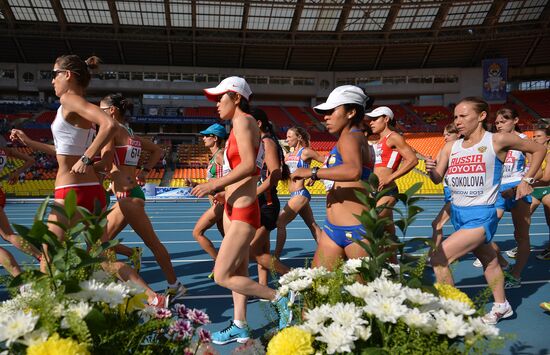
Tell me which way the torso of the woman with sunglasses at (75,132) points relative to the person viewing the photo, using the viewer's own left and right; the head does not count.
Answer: facing to the left of the viewer

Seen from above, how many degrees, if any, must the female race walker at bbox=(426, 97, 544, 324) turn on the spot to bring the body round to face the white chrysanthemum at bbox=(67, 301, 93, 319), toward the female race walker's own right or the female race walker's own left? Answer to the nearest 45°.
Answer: approximately 45° to the female race walker's own left

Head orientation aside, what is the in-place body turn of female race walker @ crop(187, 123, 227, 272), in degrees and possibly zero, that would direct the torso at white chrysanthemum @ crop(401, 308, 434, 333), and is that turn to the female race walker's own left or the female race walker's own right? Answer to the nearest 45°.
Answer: approximately 90° to the female race walker's own left

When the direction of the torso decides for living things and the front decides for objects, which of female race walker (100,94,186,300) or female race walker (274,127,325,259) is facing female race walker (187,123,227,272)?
female race walker (274,127,325,259)

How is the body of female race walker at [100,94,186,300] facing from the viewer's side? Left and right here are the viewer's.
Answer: facing to the left of the viewer

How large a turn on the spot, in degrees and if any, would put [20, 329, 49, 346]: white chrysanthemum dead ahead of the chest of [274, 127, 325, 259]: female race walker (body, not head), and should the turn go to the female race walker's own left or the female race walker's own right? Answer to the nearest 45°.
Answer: approximately 45° to the female race walker's own left

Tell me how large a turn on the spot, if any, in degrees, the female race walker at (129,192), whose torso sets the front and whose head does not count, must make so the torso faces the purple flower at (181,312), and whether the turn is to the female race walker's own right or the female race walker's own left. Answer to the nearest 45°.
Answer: approximately 90° to the female race walker's own left

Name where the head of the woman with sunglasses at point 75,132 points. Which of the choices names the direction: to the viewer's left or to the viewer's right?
to the viewer's left

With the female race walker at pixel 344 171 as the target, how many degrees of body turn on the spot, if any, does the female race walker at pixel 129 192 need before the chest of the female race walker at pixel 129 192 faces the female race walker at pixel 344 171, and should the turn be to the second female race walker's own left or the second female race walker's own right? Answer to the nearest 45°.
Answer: approximately 135° to the second female race walker's own left

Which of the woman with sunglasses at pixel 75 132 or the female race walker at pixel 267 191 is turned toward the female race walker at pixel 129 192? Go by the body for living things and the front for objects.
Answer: the female race walker at pixel 267 191

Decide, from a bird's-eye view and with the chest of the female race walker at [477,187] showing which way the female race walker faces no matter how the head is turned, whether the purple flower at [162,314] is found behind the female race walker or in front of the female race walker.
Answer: in front

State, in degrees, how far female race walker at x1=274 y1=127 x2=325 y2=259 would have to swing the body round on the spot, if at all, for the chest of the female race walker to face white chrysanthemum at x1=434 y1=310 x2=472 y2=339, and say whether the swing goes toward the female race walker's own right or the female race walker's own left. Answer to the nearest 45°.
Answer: approximately 45° to the female race walker's own left

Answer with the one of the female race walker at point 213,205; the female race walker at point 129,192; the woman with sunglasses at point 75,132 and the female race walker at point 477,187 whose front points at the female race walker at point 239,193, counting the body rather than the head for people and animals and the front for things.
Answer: the female race walker at point 477,187
